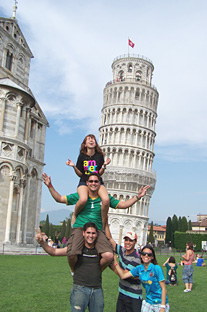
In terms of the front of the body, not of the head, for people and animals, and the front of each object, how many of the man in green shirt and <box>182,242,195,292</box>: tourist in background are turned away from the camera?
0

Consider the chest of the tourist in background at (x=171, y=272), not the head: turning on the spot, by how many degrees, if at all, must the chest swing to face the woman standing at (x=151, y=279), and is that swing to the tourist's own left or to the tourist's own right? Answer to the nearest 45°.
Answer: approximately 180°

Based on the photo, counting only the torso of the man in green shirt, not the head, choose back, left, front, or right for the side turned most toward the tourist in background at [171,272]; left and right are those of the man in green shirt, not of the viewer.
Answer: back

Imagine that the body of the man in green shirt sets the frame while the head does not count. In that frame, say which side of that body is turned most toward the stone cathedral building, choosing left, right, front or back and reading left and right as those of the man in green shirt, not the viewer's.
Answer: back

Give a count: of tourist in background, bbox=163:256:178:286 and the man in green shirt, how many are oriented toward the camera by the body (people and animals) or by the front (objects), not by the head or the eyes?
1

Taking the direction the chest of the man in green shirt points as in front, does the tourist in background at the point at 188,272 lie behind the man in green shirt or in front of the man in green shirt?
behind

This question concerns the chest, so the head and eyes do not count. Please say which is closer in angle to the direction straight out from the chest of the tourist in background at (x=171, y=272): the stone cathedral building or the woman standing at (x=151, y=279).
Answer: the stone cathedral building

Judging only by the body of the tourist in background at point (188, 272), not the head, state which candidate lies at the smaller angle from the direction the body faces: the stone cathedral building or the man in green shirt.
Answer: the stone cathedral building
